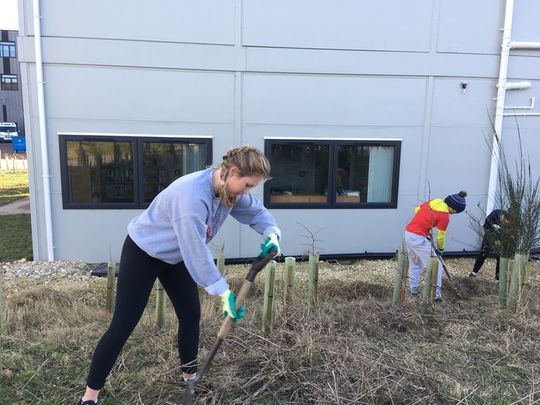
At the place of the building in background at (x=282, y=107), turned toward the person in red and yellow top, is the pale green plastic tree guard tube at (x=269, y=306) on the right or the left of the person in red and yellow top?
right

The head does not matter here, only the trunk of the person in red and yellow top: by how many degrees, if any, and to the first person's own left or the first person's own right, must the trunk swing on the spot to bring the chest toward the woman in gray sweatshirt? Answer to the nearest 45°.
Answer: approximately 90° to the first person's own right

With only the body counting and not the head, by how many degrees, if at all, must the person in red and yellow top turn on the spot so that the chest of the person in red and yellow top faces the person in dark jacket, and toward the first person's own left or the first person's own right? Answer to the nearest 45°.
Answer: approximately 45° to the first person's own left

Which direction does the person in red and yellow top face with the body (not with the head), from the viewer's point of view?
to the viewer's right

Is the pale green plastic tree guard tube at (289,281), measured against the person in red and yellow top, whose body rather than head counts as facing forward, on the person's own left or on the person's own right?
on the person's own right

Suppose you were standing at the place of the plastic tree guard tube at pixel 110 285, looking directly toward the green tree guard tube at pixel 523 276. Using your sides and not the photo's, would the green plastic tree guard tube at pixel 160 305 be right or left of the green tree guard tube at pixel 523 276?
right

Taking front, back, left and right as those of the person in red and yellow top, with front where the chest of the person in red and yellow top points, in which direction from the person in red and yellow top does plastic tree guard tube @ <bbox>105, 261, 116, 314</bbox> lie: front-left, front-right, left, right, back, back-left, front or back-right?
back-right

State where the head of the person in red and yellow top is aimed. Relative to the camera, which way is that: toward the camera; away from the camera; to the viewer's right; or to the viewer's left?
to the viewer's right
